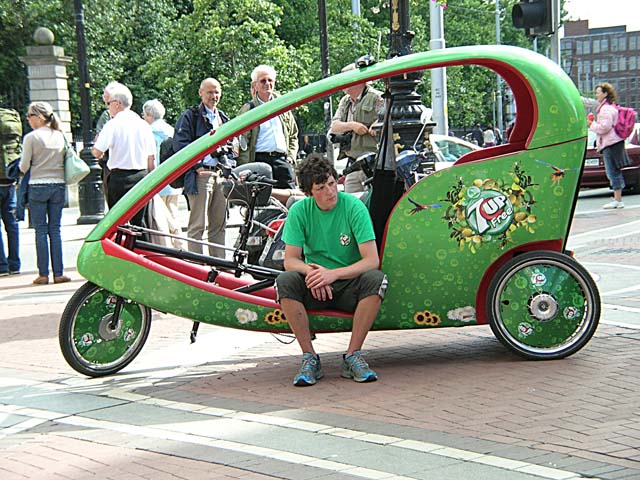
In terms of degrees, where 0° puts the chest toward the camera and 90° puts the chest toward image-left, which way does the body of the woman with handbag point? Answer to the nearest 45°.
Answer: approximately 135°

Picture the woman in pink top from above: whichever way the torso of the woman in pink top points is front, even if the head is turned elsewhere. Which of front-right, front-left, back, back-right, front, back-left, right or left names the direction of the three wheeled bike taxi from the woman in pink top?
left

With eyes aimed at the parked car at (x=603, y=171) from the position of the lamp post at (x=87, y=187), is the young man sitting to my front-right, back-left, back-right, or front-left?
front-right

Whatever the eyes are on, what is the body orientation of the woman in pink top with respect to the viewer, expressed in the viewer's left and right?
facing to the left of the viewer

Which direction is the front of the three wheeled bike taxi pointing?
to the viewer's left

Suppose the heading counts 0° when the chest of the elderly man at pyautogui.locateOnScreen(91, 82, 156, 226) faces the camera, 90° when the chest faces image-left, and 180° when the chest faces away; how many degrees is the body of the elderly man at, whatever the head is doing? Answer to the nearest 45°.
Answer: approximately 135°

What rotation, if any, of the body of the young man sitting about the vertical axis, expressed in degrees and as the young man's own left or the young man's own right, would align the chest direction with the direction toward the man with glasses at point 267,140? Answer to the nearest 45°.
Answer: approximately 180°

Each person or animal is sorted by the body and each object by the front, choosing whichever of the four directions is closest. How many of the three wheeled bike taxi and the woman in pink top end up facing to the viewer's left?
2

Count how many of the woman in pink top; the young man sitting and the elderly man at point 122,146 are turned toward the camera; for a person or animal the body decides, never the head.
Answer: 1

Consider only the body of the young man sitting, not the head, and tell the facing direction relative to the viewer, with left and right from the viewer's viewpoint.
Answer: facing the viewer

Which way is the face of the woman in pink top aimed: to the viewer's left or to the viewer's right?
to the viewer's left

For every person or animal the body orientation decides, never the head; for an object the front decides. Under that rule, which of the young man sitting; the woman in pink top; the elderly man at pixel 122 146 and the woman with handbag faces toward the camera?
the young man sitting

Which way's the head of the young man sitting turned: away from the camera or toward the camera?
toward the camera
